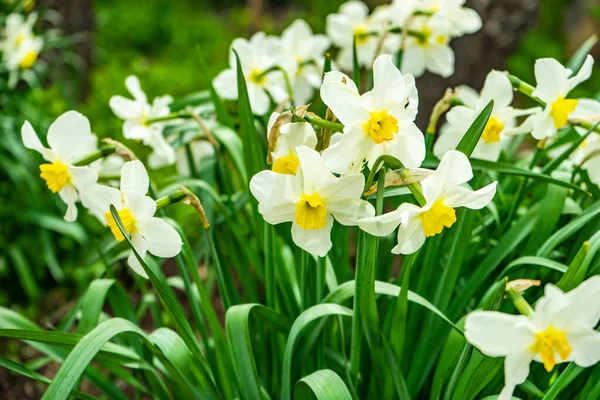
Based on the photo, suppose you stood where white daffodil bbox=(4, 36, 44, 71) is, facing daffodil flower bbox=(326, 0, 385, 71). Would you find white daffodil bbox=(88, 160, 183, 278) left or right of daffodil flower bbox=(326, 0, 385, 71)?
right

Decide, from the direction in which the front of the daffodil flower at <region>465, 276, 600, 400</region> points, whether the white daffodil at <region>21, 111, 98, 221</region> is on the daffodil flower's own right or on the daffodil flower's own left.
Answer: on the daffodil flower's own right

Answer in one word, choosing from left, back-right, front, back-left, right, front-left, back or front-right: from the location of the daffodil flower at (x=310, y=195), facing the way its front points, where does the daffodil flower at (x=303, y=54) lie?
back

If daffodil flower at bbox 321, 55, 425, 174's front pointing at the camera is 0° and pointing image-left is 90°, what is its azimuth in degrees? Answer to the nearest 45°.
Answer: approximately 0°

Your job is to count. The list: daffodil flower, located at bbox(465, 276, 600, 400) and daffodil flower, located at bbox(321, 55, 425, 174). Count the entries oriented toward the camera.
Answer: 2

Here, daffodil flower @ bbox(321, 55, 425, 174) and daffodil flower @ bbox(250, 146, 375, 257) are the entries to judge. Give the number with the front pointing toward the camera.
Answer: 2
